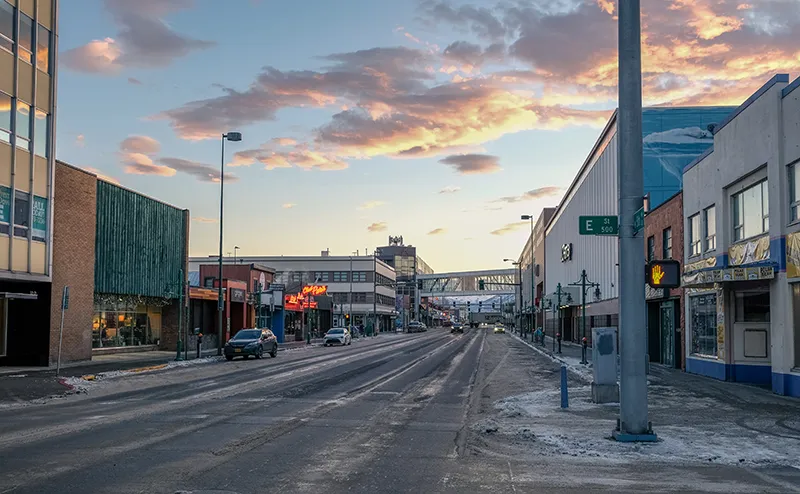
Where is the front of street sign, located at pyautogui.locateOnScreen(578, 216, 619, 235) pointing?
toward the camera

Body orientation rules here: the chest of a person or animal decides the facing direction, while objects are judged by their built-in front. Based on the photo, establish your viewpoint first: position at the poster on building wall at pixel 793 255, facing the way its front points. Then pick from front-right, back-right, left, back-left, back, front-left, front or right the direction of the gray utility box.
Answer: front

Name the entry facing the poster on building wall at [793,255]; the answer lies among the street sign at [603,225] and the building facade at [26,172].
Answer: the building facade

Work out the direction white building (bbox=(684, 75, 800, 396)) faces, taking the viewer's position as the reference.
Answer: facing the viewer and to the left of the viewer

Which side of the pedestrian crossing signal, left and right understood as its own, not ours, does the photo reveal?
front

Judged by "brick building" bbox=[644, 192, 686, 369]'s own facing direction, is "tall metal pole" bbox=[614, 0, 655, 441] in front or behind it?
in front

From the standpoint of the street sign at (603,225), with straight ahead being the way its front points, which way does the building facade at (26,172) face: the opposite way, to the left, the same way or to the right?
to the left

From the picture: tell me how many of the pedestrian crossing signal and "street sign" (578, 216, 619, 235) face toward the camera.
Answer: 2

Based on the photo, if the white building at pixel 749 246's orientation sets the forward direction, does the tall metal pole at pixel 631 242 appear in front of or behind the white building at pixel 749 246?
in front

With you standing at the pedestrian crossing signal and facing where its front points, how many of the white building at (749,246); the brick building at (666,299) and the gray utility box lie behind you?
3

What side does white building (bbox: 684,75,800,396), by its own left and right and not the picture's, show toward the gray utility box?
front

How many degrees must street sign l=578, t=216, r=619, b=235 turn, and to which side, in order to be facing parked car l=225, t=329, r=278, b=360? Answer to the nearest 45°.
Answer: approximately 135° to its right

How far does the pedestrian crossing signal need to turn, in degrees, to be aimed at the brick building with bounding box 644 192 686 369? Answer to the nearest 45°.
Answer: approximately 180°
